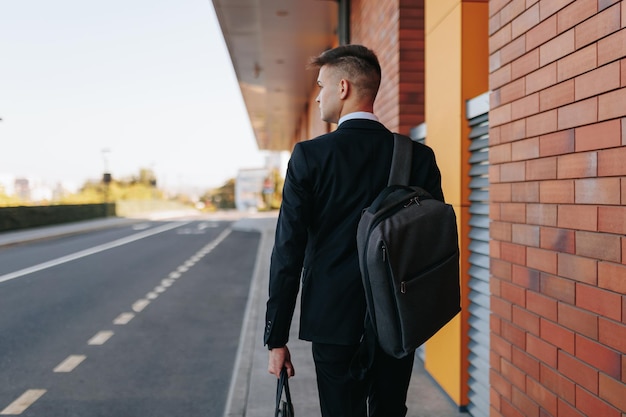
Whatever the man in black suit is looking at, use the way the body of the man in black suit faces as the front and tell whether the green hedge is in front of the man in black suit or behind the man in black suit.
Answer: in front

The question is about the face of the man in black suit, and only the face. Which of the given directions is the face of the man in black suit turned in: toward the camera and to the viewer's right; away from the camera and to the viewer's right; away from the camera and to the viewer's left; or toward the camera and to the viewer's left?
away from the camera and to the viewer's left

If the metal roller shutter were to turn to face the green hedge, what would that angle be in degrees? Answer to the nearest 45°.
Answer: approximately 45° to its right

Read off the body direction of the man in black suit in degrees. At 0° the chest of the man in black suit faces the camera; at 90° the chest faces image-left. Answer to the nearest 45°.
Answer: approximately 180°

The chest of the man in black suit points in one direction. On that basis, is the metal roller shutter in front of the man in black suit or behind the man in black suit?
in front

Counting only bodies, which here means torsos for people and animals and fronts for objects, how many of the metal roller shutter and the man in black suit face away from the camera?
1

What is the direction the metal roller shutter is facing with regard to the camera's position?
facing to the left of the viewer

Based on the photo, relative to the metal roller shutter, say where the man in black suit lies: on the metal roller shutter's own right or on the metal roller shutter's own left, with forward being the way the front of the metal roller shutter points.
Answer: on the metal roller shutter's own left

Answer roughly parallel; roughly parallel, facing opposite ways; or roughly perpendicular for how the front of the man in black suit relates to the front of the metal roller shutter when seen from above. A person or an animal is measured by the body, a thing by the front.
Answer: roughly perpendicular
